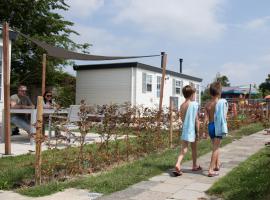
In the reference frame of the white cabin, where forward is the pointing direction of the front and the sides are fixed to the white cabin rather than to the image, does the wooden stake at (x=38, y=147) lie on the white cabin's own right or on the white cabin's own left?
on the white cabin's own right

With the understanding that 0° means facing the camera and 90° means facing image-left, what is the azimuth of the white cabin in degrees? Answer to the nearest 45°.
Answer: approximately 315°

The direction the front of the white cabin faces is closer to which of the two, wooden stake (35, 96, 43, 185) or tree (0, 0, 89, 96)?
the wooden stake

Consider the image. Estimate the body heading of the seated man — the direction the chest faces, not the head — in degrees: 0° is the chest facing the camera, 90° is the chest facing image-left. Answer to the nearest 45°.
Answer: approximately 315°

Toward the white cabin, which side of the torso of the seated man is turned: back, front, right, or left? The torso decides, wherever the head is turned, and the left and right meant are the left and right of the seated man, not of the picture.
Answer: left

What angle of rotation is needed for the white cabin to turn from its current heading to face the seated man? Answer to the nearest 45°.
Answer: approximately 45° to its right

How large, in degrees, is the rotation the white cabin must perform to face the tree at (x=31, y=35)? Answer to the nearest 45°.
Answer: approximately 135° to its right

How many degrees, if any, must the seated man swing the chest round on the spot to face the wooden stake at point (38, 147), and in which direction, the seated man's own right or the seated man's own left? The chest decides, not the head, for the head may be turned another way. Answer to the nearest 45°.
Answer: approximately 45° to the seated man's own right

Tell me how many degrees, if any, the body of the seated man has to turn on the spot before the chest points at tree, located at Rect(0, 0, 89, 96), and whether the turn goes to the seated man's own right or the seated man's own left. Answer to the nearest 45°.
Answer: approximately 135° to the seated man's own left

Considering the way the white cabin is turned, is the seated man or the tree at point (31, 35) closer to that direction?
the seated man
